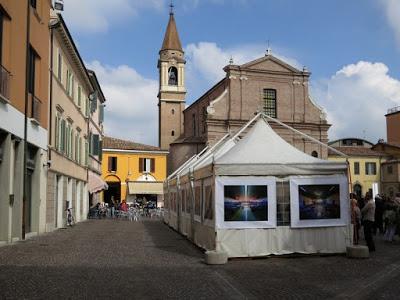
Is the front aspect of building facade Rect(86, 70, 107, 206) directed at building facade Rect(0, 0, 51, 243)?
no

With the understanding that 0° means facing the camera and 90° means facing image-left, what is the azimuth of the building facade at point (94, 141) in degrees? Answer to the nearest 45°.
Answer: approximately 270°

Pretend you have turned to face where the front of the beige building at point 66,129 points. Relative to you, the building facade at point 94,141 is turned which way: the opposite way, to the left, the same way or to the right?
the same way

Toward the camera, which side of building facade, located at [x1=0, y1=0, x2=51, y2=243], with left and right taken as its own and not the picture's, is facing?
right

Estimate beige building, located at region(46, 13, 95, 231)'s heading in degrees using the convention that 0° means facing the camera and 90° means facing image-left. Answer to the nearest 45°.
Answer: approximately 270°

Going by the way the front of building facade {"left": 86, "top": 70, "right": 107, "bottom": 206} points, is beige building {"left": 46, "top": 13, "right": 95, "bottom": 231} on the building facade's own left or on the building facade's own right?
on the building facade's own right

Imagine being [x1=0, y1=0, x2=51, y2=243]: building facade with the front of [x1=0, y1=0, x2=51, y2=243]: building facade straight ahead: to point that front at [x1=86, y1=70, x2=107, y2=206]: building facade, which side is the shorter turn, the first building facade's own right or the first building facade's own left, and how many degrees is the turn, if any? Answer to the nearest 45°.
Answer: approximately 90° to the first building facade's own left

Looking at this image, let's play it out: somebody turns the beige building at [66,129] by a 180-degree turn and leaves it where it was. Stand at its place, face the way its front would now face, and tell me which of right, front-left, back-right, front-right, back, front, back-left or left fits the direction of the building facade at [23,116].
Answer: left
